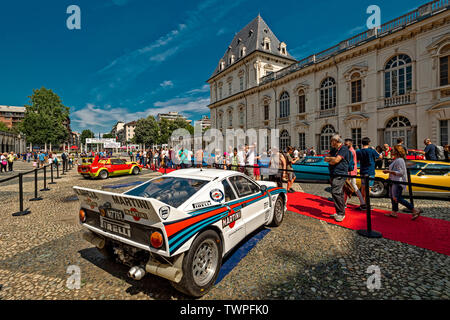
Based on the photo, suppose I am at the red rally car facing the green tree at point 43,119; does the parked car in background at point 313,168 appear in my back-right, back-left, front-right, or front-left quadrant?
back-right

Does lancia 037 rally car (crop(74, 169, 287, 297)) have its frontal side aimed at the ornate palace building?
yes

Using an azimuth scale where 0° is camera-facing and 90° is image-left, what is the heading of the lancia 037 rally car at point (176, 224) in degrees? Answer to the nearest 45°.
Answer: approximately 225°

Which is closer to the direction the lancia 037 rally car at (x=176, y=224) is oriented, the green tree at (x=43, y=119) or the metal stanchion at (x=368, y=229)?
the metal stanchion

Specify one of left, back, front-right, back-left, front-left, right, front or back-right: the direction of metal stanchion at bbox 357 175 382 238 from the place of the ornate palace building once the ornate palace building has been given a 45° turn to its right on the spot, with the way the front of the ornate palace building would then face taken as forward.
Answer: left

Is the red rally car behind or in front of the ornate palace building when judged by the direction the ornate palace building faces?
in front

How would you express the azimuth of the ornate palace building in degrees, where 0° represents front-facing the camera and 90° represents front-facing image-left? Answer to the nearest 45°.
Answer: approximately 45°

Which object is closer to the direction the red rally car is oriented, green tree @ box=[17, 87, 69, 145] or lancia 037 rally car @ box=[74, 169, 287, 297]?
the green tree

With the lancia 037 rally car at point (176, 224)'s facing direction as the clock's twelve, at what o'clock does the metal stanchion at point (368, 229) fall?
The metal stanchion is roughly at 1 o'clock from the lancia 037 rally car.
